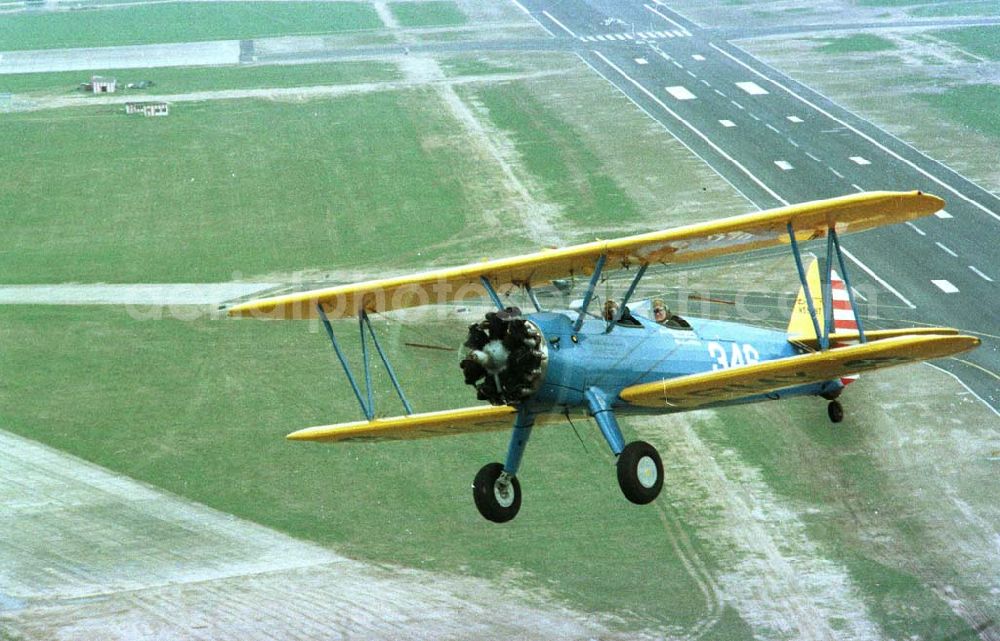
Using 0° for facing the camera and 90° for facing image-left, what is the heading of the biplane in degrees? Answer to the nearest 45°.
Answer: approximately 45°
